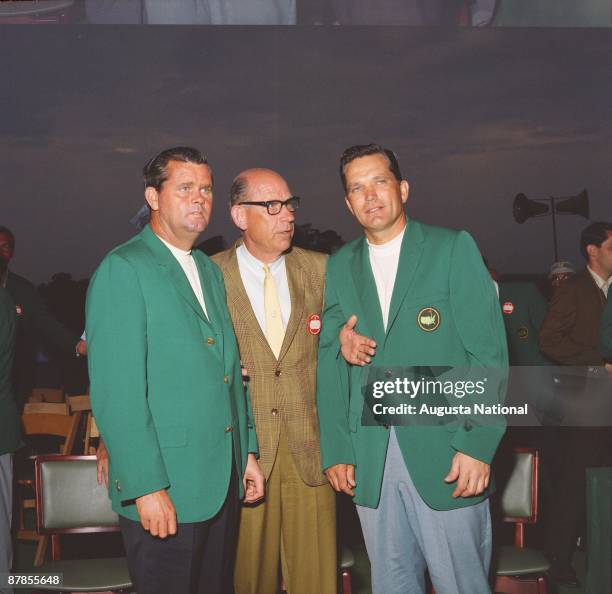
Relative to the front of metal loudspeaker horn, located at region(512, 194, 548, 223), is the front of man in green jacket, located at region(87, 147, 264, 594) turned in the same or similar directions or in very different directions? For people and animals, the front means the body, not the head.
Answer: very different directions

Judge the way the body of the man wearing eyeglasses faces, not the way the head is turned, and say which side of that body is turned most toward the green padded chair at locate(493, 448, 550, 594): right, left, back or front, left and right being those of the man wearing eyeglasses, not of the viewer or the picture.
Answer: left

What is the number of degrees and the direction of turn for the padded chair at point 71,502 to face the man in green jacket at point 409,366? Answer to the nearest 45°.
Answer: approximately 45° to its left

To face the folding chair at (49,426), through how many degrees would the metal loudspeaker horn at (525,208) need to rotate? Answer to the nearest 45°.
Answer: approximately 45° to its left

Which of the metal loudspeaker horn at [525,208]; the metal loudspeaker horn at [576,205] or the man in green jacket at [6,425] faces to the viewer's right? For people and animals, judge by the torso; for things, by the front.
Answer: the metal loudspeaker horn at [576,205]

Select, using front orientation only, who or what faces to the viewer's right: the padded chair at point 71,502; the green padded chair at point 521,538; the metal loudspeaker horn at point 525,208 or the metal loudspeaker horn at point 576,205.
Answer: the metal loudspeaker horn at point 576,205

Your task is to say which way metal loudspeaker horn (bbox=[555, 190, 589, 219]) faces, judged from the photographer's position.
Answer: facing to the right of the viewer
